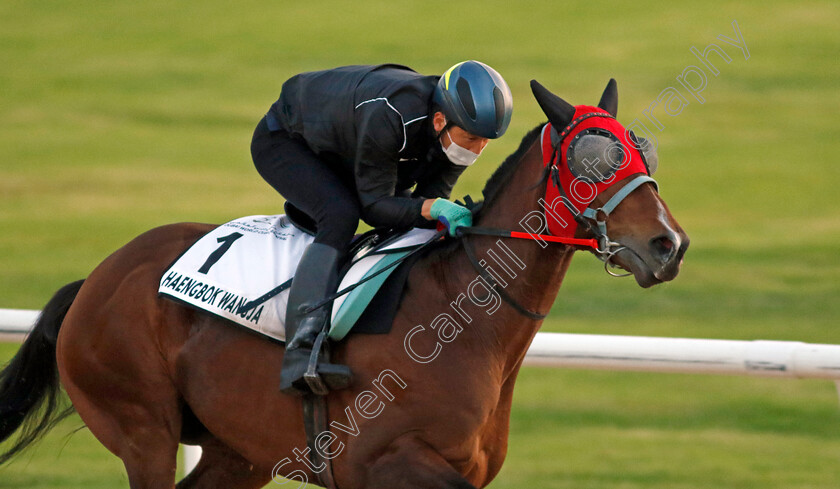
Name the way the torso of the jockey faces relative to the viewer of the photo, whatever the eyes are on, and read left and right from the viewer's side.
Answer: facing to the right of the viewer

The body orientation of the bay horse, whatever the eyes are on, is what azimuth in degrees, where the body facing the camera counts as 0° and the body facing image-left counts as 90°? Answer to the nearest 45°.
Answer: approximately 270°
